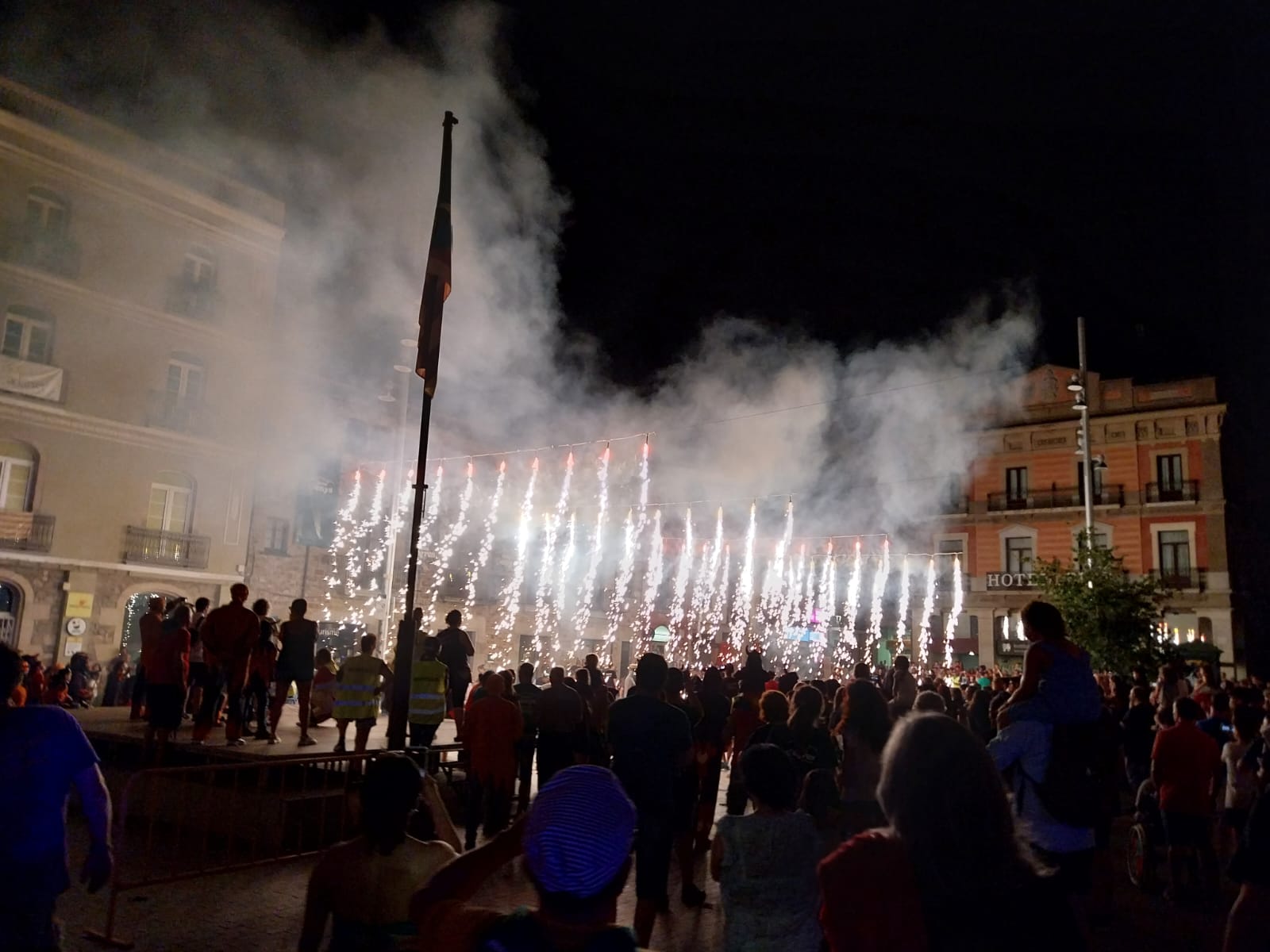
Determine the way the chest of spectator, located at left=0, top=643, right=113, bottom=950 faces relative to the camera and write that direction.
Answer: away from the camera

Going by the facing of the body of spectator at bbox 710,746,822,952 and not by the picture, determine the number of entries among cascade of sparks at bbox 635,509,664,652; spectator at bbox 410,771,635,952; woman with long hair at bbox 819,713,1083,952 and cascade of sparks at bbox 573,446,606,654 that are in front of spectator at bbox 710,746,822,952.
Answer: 2

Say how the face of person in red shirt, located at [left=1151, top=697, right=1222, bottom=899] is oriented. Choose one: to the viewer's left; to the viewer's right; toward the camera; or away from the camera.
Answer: away from the camera

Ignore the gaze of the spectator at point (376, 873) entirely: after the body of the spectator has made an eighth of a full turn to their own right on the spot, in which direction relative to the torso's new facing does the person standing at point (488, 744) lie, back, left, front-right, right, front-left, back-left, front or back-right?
front-left

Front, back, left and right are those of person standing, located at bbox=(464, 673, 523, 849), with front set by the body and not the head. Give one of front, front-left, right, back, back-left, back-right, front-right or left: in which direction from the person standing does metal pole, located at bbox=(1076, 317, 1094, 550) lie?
front-right

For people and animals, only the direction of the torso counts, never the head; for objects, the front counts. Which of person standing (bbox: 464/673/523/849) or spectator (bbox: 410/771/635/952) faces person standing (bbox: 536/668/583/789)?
the spectator

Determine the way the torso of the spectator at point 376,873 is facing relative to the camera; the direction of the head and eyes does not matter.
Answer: away from the camera

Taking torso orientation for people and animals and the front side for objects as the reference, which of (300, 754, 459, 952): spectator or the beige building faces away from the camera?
the spectator

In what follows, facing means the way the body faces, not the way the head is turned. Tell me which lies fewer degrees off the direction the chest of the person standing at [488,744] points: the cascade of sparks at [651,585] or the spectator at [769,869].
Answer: the cascade of sparks

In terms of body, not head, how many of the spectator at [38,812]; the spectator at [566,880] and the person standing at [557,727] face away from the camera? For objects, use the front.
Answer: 3

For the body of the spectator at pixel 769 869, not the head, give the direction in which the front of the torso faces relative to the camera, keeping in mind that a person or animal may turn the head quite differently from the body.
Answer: away from the camera

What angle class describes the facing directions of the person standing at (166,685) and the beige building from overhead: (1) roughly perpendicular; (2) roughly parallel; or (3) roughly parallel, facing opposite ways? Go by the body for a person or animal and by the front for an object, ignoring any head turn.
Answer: roughly perpendicular

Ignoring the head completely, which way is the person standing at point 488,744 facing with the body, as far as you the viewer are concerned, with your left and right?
facing away from the viewer

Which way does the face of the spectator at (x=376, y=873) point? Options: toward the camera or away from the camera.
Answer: away from the camera

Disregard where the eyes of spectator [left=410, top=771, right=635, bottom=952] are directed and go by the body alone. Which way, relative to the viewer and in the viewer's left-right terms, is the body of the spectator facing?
facing away from the viewer

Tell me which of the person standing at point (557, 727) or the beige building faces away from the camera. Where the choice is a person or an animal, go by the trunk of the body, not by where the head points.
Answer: the person standing
